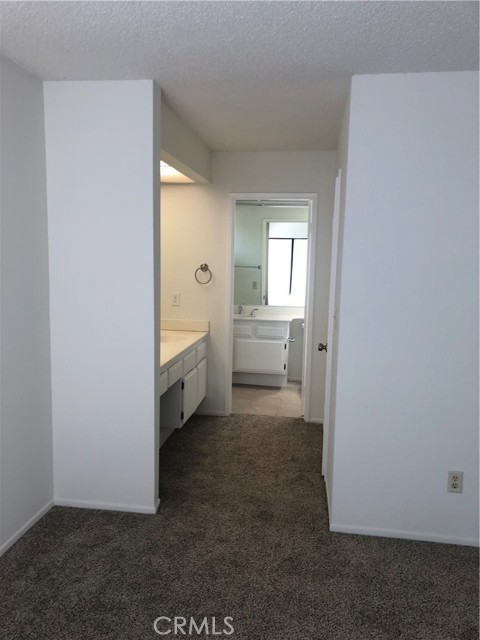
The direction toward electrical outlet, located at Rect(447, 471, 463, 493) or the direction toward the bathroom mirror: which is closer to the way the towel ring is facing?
the electrical outlet

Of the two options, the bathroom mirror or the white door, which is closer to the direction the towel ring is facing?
the white door

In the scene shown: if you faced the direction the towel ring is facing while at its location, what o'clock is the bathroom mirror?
The bathroom mirror is roughly at 7 o'clock from the towel ring.

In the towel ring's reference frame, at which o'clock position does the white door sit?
The white door is roughly at 11 o'clock from the towel ring.

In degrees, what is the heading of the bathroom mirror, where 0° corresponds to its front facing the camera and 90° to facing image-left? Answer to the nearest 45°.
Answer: approximately 0°

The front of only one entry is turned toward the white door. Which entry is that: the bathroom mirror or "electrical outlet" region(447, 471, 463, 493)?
the bathroom mirror

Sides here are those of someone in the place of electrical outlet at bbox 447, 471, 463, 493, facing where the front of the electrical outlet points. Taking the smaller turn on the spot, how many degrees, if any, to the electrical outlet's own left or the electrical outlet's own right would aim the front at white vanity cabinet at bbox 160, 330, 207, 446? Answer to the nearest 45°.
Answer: approximately 90° to the electrical outlet's own right
